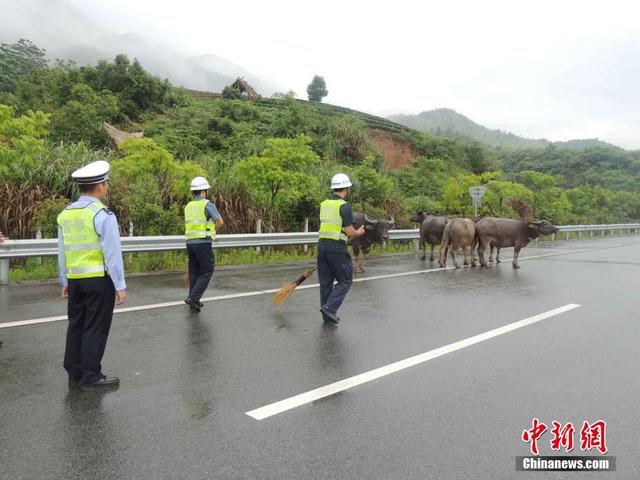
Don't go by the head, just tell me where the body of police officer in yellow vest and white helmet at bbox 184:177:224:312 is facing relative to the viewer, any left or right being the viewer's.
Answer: facing away from the viewer and to the right of the viewer

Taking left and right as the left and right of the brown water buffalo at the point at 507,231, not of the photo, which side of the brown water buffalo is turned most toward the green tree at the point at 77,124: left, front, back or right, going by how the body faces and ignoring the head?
back

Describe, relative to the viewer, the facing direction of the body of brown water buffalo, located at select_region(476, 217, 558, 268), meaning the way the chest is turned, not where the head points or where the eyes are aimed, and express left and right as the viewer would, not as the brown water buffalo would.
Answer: facing to the right of the viewer

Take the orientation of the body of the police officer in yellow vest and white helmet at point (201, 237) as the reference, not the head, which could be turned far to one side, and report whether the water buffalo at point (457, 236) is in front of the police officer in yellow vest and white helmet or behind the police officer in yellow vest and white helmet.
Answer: in front

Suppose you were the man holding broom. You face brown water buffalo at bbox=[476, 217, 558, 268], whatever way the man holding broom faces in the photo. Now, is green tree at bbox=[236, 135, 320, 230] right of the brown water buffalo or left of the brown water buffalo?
left

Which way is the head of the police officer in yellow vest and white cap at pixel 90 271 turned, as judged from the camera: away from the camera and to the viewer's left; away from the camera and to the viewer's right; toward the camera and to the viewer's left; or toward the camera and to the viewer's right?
away from the camera and to the viewer's right

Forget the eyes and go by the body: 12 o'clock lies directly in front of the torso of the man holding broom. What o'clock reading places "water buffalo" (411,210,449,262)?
The water buffalo is roughly at 11 o'clock from the man holding broom.

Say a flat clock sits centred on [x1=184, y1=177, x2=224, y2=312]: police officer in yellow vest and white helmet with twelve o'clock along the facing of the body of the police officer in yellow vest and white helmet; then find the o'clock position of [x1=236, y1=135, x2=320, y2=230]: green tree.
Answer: The green tree is roughly at 11 o'clock from the police officer in yellow vest and white helmet.

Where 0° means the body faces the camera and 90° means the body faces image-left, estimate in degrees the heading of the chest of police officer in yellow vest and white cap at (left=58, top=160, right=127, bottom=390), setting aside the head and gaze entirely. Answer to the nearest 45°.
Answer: approximately 225°

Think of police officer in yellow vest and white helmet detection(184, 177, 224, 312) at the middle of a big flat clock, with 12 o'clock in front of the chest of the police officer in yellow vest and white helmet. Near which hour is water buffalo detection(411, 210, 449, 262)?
The water buffalo is roughly at 12 o'clock from the police officer in yellow vest and white helmet.

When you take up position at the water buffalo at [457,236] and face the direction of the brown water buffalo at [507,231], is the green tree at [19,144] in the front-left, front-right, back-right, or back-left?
back-left

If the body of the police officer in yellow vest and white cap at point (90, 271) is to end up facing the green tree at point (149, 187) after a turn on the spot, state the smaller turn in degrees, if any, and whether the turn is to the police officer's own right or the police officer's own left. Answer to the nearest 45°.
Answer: approximately 45° to the police officer's own left

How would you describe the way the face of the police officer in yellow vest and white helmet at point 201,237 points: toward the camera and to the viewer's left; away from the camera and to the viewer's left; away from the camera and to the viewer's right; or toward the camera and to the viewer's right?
away from the camera and to the viewer's right

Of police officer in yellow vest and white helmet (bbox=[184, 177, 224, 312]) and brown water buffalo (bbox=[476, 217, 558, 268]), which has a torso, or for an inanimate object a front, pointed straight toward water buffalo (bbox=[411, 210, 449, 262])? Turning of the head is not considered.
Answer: the police officer in yellow vest and white helmet

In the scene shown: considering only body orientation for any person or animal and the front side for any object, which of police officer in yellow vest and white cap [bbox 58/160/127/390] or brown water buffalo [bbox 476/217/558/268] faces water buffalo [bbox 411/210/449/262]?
the police officer in yellow vest and white cap

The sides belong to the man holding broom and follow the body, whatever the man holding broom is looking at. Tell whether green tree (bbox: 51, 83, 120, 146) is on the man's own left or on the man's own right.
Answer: on the man's own left

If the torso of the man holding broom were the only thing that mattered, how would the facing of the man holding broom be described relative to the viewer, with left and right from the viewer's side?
facing away from the viewer and to the right of the viewer

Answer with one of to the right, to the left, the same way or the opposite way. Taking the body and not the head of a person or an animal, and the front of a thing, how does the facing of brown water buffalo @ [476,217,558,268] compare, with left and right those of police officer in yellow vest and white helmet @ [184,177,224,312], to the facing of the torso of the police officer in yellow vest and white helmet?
to the right
